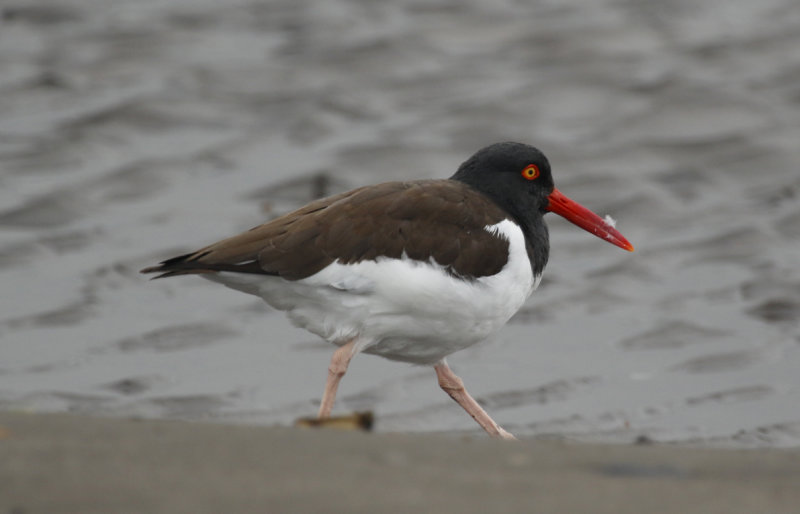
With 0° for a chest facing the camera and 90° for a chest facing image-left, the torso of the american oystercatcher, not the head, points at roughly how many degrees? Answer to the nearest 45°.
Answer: approximately 270°
